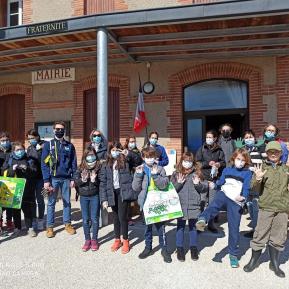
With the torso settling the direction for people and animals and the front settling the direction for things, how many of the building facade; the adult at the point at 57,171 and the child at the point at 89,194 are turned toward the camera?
3

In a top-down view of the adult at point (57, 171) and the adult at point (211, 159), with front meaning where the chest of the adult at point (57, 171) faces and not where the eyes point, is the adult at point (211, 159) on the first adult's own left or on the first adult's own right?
on the first adult's own left

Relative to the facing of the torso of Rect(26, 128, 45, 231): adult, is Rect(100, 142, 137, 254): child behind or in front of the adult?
in front

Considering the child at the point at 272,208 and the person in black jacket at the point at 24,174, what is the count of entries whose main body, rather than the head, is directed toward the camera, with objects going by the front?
2

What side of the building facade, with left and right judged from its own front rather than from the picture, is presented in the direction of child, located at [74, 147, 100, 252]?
front

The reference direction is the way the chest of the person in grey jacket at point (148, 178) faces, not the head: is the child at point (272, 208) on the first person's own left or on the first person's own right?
on the first person's own left
